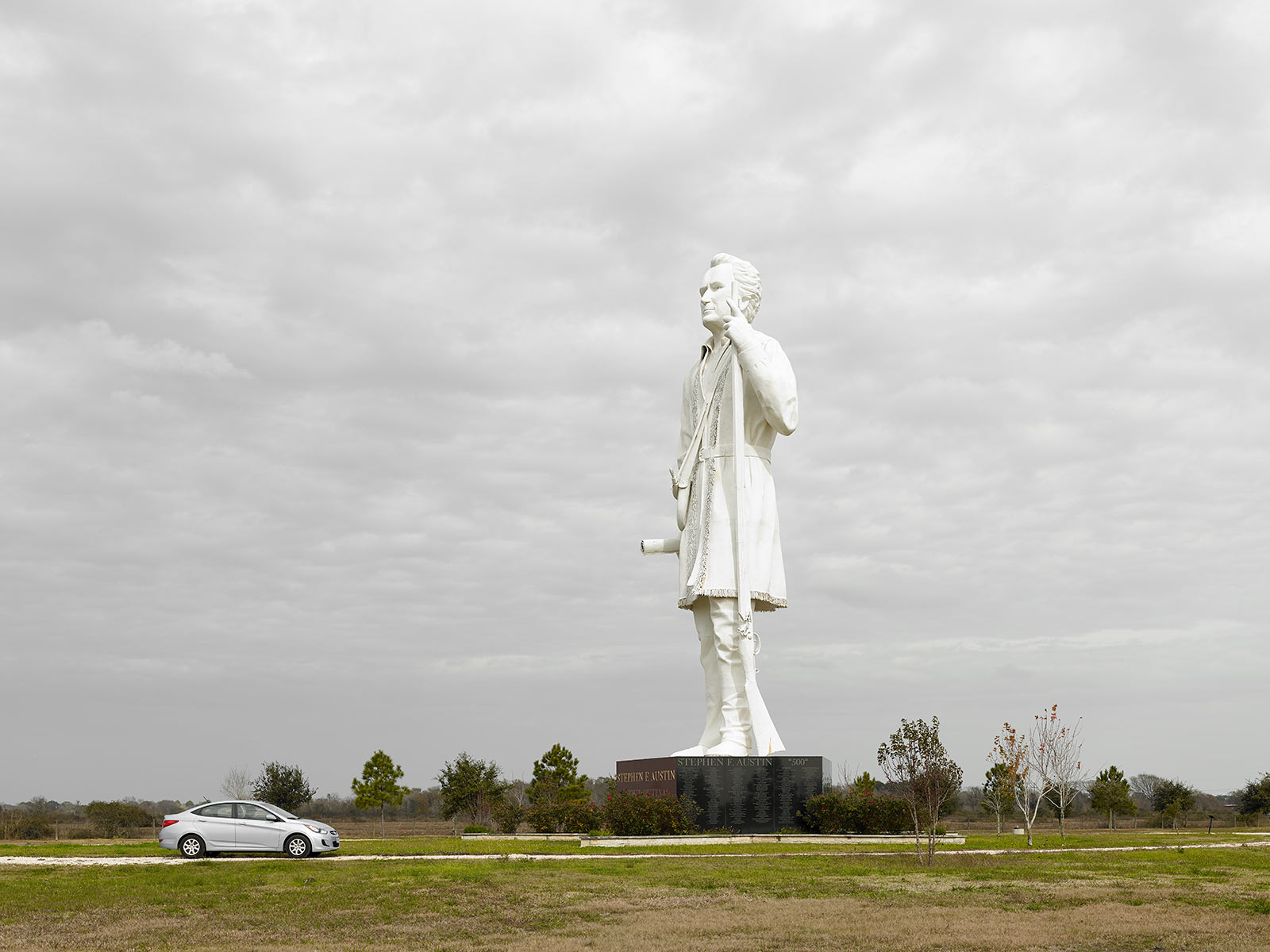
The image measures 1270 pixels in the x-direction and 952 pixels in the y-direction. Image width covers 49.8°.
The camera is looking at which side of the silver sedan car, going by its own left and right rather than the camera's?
right

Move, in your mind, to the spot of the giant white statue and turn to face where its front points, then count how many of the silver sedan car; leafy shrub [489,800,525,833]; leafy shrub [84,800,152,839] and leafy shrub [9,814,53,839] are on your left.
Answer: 0

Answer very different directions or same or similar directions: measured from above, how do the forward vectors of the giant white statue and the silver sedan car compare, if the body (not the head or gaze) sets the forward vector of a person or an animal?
very different directions

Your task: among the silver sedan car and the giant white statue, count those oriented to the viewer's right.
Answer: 1

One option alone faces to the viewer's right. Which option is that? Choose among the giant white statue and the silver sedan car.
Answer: the silver sedan car

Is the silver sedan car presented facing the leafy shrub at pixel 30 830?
no

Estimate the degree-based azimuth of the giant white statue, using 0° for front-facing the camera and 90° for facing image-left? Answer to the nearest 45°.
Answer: approximately 45°
